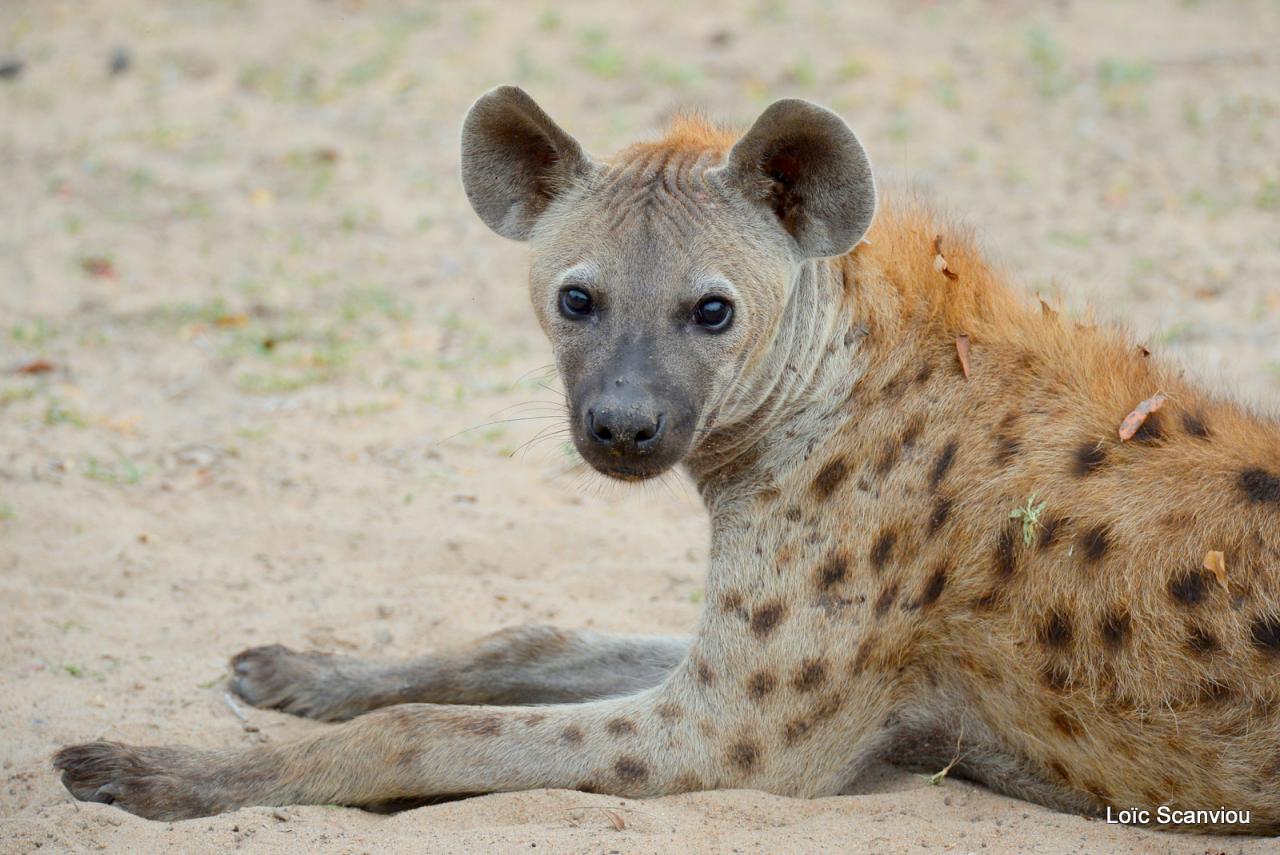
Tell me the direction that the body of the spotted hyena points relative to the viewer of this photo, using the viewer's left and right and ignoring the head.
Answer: facing to the left of the viewer
